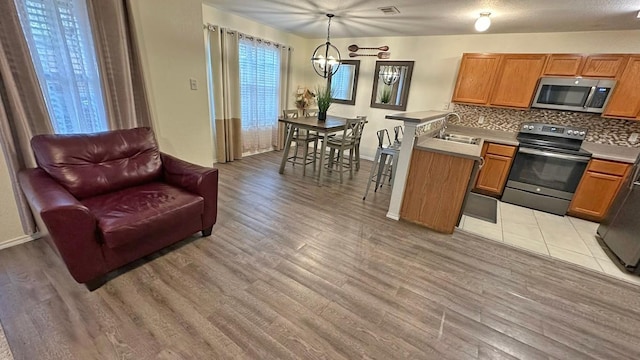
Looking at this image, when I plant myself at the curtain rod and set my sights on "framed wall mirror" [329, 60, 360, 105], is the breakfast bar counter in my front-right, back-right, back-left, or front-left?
front-right

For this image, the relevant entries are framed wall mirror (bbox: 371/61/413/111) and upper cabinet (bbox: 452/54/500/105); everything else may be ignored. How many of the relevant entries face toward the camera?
2

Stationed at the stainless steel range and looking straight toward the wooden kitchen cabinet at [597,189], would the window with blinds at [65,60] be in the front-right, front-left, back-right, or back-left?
back-right

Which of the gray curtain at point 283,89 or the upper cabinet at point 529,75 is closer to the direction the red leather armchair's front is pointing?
the upper cabinet

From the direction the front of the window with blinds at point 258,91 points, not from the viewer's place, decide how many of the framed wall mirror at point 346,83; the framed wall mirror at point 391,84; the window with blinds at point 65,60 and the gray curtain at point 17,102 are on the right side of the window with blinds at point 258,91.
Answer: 2

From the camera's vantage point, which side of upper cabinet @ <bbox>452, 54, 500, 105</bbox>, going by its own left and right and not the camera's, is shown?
front

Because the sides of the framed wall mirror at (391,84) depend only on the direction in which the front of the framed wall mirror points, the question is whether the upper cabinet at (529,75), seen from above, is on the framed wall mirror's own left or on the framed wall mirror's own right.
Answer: on the framed wall mirror's own left

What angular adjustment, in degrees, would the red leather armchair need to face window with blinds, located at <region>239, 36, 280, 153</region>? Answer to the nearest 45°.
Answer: approximately 90° to its left

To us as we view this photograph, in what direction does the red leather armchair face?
facing the viewer and to the right of the viewer

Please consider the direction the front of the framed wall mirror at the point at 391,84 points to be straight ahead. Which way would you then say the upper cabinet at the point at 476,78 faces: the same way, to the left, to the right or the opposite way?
the same way

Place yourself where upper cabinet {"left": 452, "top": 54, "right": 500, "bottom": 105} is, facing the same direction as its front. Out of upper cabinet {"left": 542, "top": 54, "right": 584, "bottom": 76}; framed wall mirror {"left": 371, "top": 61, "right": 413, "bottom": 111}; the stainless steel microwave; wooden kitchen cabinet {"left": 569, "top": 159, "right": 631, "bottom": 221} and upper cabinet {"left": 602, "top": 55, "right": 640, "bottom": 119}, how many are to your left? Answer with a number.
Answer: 4

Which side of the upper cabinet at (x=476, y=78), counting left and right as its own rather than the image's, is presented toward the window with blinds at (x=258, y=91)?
right

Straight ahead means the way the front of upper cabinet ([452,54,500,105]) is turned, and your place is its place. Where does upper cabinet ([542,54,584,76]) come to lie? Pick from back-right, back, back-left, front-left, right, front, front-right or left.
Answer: left

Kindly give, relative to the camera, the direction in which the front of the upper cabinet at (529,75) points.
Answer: facing the viewer and to the left of the viewer

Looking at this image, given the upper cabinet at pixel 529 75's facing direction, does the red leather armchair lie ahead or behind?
ahead

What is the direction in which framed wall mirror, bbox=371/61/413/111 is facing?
toward the camera
